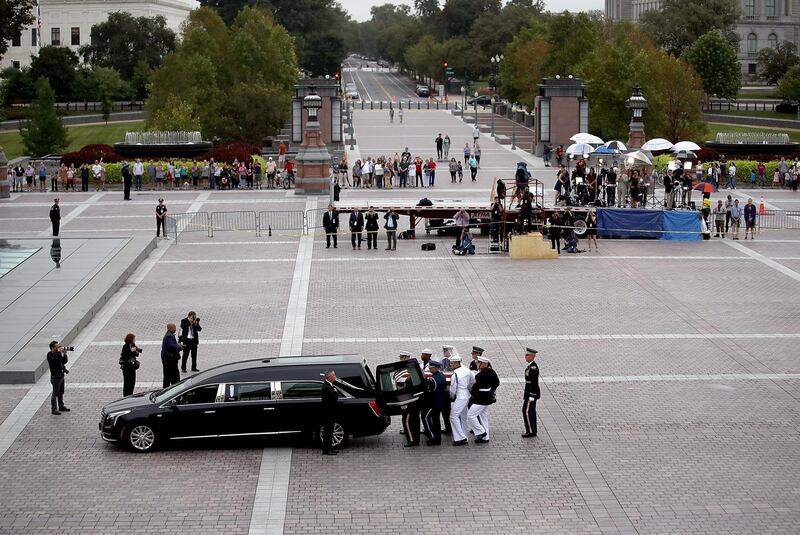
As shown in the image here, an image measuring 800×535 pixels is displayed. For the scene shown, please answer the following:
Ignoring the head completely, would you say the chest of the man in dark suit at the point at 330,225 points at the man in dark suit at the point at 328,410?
yes

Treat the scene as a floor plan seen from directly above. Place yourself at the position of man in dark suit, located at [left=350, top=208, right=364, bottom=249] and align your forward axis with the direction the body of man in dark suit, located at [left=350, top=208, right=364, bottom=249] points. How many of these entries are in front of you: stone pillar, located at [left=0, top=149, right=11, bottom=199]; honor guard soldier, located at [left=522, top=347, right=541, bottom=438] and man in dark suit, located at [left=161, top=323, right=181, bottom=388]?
2

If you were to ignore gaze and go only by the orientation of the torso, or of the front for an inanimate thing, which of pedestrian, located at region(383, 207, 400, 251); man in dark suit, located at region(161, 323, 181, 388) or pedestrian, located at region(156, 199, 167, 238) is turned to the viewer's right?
the man in dark suit

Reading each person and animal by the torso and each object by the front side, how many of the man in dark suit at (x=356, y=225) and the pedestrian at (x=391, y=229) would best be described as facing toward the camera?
2

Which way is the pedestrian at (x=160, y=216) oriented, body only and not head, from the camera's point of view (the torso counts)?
toward the camera

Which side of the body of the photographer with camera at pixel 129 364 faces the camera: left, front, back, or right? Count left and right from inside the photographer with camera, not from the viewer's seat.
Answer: right

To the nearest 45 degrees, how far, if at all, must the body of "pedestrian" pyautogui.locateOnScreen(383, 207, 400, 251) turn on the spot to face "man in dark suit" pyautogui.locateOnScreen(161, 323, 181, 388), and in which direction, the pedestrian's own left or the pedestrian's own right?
0° — they already face them

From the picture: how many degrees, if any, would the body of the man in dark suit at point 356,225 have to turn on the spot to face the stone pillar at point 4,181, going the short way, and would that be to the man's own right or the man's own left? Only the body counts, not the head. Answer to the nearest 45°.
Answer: approximately 135° to the man's own right

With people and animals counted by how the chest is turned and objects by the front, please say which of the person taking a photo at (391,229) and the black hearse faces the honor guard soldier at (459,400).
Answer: the person taking a photo

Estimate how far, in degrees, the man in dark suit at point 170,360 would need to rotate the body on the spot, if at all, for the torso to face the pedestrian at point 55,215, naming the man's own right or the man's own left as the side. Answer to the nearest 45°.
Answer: approximately 90° to the man's own left

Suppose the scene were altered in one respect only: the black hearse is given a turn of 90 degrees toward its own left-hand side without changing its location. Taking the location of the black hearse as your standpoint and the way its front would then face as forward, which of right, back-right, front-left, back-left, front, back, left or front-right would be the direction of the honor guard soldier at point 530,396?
left

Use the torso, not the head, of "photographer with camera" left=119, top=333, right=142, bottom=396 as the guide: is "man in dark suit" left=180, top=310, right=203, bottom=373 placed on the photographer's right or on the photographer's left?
on the photographer's left

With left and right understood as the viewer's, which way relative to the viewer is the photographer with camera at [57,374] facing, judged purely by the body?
facing to the right of the viewer

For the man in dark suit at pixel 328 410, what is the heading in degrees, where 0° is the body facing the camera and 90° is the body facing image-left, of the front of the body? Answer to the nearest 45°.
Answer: approximately 270°

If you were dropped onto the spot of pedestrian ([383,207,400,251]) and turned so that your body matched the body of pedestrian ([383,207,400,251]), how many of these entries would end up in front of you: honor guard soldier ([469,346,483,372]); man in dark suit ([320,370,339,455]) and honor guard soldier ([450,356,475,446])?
3

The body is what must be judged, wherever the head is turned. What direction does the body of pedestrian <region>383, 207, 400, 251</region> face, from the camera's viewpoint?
toward the camera

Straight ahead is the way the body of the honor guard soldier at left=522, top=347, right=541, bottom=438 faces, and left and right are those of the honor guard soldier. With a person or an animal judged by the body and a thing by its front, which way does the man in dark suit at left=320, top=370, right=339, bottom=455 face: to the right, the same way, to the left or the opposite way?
the opposite way
